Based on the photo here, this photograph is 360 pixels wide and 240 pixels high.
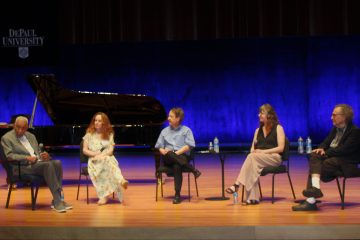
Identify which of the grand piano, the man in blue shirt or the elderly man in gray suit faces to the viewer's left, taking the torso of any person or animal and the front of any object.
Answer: the grand piano

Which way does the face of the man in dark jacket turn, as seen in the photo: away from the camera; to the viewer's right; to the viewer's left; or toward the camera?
to the viewer's left

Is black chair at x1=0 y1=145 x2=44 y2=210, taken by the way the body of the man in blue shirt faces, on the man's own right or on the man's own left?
on the man's own right

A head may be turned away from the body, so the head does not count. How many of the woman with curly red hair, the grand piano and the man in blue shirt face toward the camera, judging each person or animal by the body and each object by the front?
2

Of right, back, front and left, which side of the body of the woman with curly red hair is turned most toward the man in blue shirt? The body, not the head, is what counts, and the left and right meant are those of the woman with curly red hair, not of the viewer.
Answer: left

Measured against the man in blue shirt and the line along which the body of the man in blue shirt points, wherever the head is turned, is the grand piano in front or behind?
behind

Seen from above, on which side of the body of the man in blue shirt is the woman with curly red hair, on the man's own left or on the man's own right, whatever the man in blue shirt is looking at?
on the man's own right

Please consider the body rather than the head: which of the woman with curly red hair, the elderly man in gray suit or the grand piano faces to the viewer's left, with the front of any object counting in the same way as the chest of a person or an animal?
the grand piano

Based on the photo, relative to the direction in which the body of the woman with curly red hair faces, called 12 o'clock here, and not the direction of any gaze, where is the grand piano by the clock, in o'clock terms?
The grand piano is roughly at 6 o'clock from the woman with curly red hair.

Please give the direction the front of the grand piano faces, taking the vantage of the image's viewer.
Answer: facing to the left of the viewer

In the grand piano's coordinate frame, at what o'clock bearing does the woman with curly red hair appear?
The woman with curly red hair is roughly at 9 o'clock from the grand piano.
